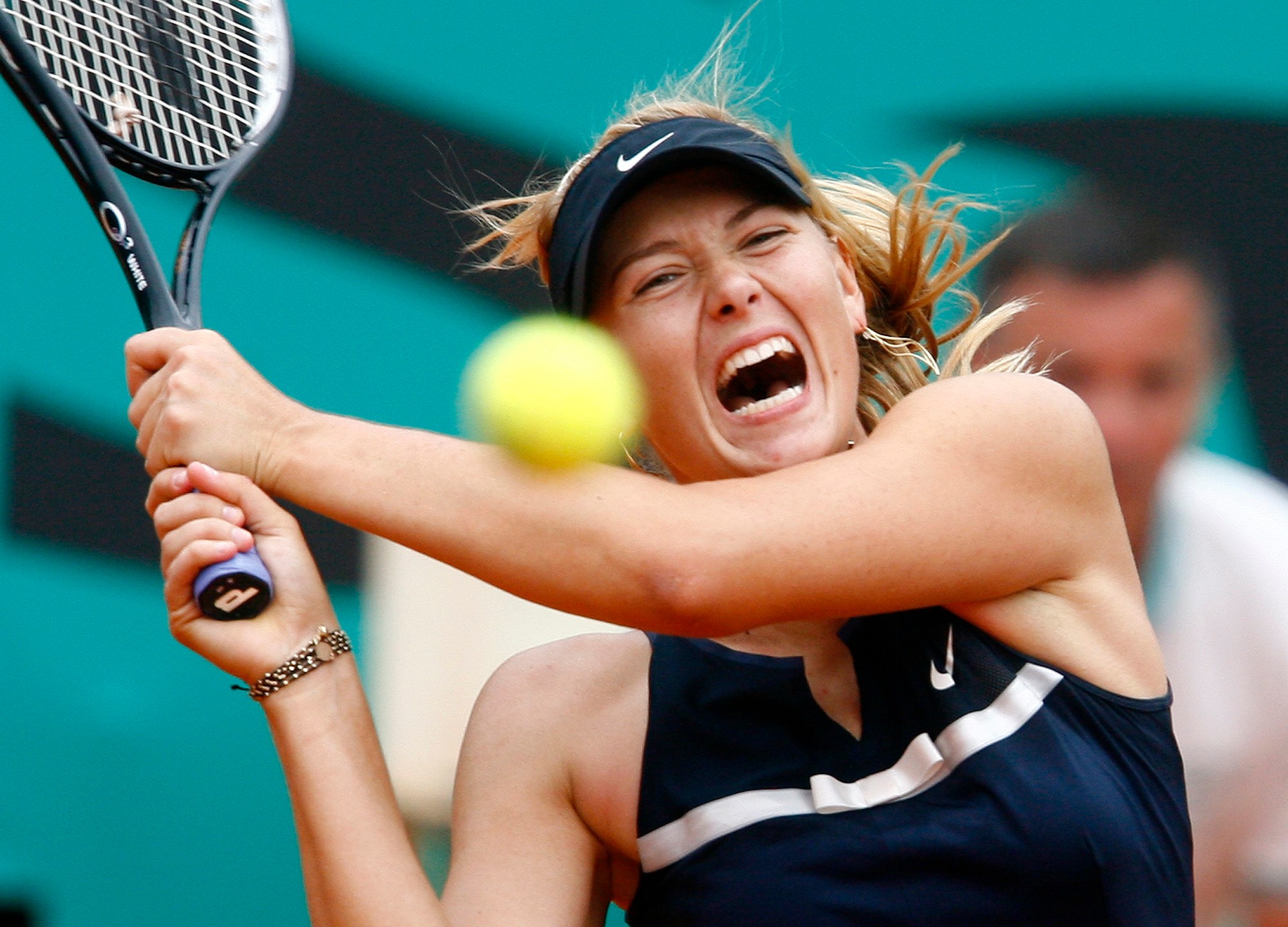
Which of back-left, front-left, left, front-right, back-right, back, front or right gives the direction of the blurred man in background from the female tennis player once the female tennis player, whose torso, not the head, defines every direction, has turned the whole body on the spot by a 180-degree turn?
front-right

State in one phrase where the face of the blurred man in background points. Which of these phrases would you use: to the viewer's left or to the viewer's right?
to the viewer's left

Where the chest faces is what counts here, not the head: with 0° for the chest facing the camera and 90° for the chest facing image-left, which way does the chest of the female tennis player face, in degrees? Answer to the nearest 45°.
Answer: approximately 0°
